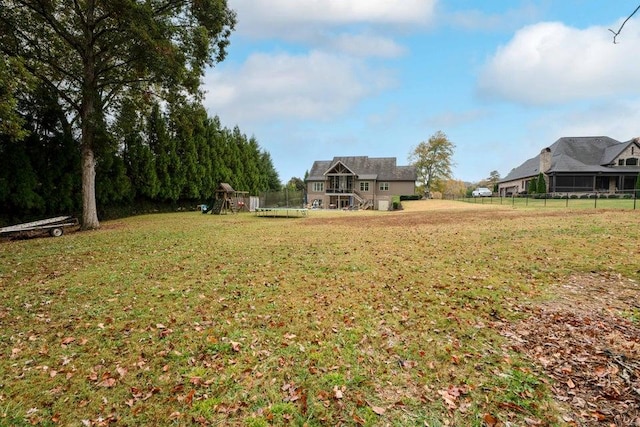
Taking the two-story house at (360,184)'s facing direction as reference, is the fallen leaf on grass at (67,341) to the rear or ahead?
to the rear

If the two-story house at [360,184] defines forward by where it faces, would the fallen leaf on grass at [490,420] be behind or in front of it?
behind

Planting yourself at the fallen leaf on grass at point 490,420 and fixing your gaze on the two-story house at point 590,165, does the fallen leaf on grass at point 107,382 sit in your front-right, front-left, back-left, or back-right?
back-left

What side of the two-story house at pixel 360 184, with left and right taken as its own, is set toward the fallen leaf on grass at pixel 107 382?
back

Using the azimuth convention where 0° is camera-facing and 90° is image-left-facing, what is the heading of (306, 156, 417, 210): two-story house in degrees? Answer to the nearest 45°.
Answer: approximately 180°

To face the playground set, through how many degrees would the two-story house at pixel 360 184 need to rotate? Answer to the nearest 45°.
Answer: approximately 135° to its left

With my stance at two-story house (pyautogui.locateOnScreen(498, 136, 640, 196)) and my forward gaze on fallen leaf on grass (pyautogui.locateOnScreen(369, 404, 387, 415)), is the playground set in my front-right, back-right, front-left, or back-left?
front-right

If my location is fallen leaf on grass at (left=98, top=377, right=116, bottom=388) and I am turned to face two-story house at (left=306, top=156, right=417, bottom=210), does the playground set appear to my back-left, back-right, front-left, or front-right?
front-left

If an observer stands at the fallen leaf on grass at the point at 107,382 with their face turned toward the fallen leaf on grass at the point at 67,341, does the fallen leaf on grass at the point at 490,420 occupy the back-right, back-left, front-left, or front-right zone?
back-right

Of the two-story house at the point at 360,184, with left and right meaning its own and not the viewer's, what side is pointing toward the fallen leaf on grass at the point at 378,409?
back

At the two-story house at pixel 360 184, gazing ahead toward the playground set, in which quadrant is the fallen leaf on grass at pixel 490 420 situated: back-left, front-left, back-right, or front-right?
front-left

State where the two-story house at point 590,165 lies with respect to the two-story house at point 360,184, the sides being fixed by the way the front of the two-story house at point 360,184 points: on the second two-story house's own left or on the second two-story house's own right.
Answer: on the second two-story house's own right
